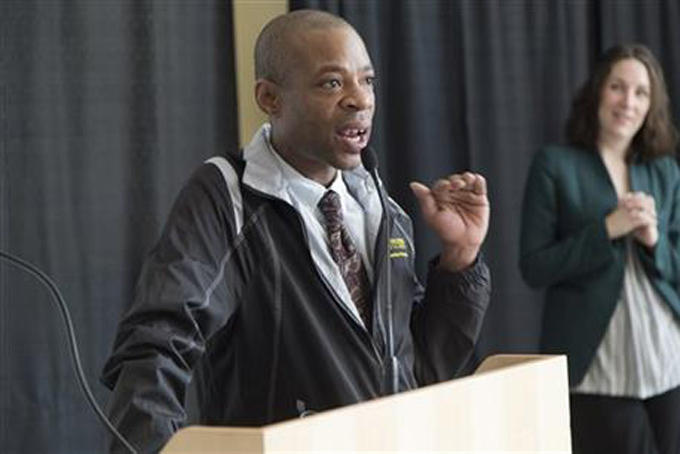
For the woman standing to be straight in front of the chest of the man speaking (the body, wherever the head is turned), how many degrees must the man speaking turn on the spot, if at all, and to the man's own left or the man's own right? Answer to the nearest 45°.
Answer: approximately 90° to the man's own left
